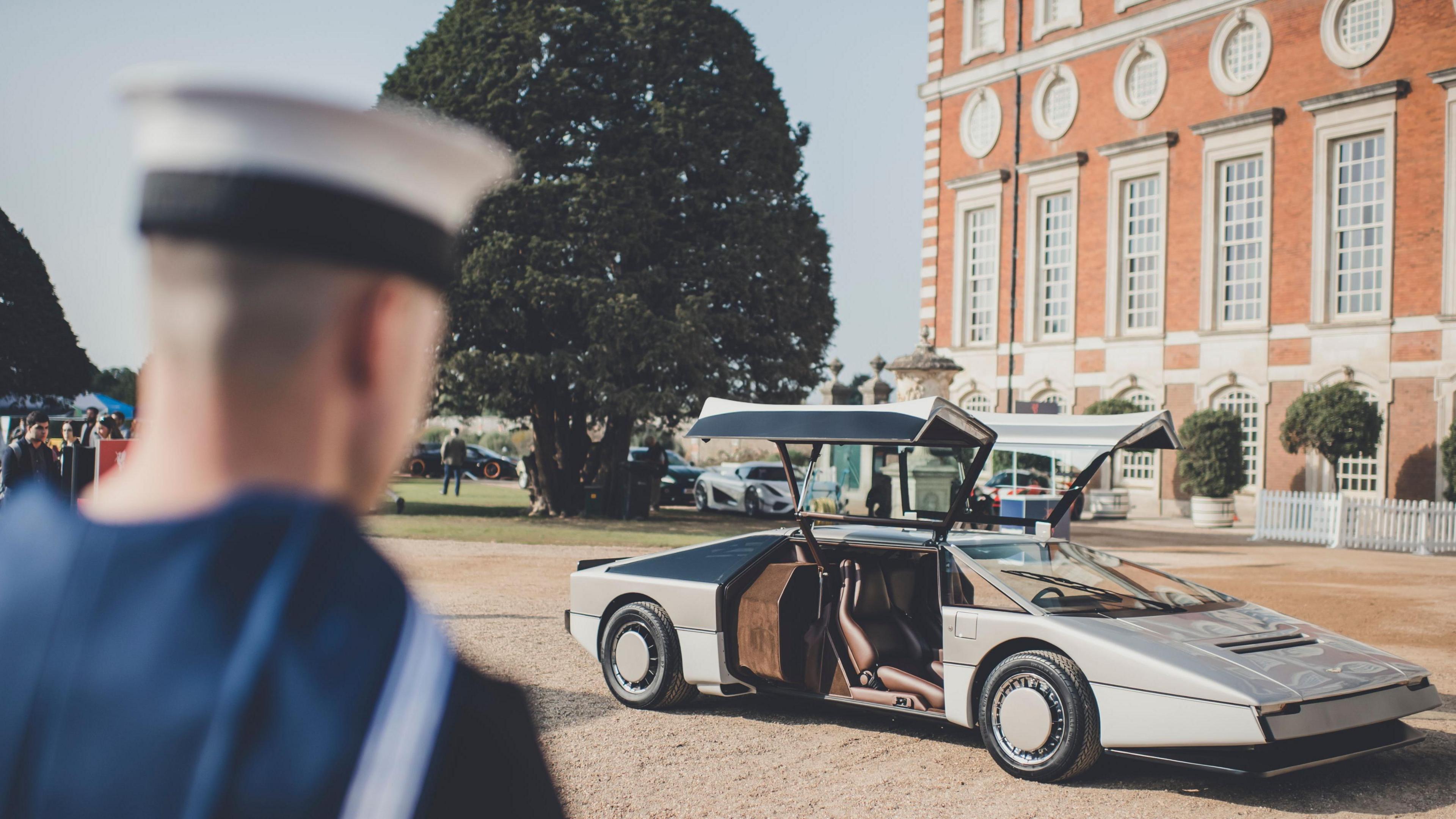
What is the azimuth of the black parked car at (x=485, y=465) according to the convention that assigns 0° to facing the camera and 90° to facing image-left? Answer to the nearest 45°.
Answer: approximately 270°

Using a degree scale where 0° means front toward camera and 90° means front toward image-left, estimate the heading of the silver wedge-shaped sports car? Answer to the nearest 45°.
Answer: approximately 315°

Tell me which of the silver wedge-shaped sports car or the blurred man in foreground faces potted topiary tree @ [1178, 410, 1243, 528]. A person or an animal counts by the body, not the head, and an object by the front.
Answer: the blurred man in foreground

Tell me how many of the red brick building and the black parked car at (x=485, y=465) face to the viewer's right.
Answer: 1

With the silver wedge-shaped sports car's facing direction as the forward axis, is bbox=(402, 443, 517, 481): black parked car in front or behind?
behind

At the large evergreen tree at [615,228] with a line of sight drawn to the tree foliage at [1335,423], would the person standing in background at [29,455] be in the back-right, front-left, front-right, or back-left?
back-right

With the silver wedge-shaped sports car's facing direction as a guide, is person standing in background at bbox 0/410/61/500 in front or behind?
behind

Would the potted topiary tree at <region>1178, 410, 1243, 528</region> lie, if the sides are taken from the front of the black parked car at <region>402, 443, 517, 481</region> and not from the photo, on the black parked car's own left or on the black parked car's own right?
on the black parked car's own right

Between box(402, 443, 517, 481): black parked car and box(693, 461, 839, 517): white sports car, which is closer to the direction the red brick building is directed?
the white sports car

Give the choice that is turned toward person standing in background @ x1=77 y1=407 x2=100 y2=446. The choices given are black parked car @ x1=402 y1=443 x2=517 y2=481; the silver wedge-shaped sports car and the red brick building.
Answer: the red brick building

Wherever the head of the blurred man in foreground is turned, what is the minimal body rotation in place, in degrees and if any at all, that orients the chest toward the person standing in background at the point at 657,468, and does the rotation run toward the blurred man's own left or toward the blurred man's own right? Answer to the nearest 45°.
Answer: approximately 45° to the blurred man's own left

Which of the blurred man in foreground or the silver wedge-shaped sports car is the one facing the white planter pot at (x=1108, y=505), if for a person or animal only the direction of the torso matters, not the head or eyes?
the blurred man in foreground

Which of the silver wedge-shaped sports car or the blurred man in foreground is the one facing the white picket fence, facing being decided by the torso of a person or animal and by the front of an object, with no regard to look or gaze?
the blurred man in foreground

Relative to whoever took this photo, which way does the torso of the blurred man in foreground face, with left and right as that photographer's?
facing away from the viewer and to the right of the viewer
